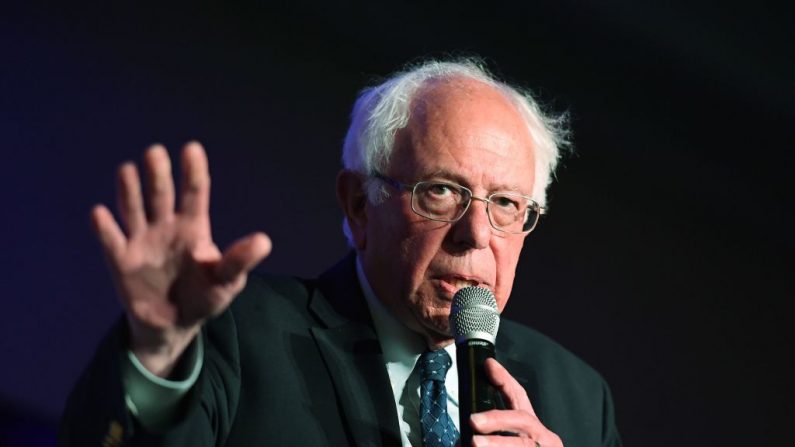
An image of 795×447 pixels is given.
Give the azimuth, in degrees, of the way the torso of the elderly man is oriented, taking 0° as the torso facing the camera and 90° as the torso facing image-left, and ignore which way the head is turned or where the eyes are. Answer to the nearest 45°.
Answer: approximately 315°
